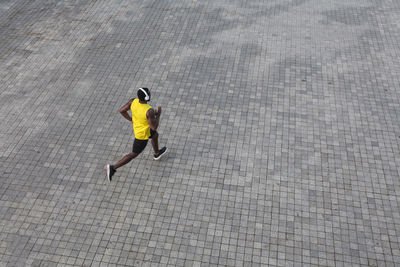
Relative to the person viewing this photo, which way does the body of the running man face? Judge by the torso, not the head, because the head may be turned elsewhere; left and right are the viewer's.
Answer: facing away from the viewer and to the right of the viewer
